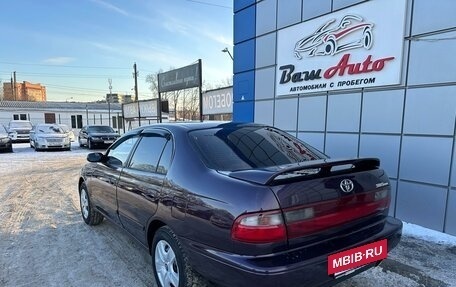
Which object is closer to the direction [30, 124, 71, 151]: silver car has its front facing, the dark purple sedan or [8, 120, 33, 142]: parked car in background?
the dark purple sedan

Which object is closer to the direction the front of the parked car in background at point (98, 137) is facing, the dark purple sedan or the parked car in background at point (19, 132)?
the dark purple sedan

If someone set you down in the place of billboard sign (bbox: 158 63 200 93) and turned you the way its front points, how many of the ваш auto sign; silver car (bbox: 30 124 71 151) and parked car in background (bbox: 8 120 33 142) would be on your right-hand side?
2

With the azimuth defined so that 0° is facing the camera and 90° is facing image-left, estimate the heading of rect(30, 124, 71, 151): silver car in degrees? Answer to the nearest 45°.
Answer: approximately 315°

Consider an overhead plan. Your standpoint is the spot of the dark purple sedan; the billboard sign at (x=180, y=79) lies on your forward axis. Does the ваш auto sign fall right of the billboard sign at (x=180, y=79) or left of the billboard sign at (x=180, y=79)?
right

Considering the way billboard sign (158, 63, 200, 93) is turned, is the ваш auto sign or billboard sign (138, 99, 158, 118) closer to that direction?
the ваш auto sign

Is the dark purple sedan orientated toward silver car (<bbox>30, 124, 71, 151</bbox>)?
yes

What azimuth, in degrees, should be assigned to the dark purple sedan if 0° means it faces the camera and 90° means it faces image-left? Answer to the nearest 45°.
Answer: approximately 135°

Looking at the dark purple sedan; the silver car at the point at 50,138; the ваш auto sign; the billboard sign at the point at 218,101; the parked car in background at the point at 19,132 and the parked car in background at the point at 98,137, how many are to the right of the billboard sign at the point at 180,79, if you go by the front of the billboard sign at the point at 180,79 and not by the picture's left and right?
3

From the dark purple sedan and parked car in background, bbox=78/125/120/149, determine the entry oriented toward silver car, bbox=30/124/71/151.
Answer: the dark purple sedan
